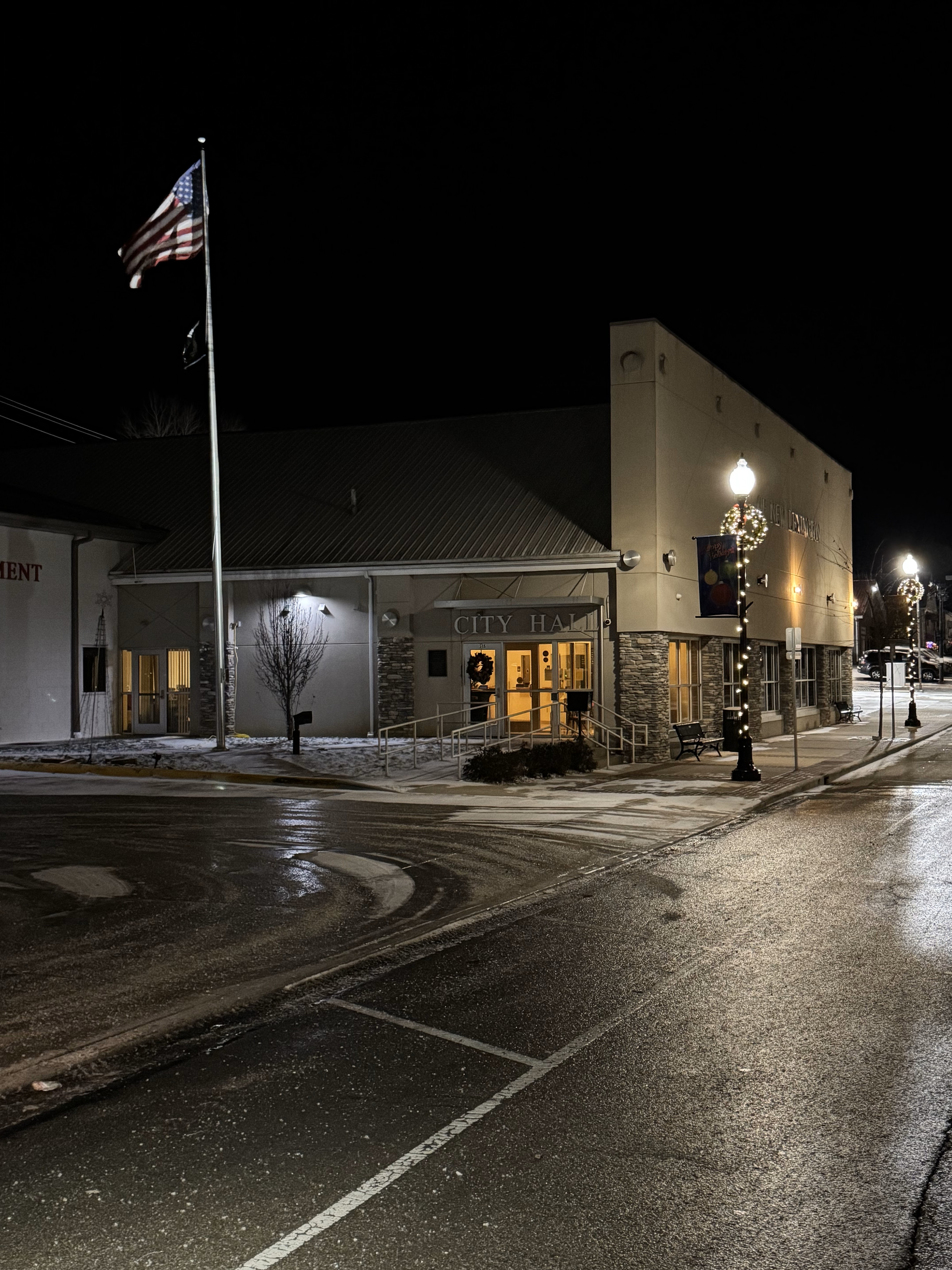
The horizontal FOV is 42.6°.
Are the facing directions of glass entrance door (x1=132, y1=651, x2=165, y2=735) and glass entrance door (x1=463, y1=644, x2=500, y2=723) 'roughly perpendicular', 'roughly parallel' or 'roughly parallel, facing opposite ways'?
roughly parallel

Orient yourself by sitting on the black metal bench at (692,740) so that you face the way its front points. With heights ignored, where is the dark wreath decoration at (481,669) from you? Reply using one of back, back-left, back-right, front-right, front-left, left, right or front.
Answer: back-right

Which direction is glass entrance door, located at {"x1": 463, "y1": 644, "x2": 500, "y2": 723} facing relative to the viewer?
toward the camera

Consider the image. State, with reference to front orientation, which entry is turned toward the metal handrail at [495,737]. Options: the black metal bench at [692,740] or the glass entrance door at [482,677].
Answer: the glass entrance door

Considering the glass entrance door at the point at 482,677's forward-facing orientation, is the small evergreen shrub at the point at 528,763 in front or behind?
in front

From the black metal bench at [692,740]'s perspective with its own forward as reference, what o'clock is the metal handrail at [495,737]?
The metal handrail is roughly at 4 o'clock from the black metal bench.

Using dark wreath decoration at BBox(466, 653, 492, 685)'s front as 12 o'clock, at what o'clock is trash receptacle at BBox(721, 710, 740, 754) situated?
The trash receptacle is roughly at 9 o'clock from the dark wreath decoration.

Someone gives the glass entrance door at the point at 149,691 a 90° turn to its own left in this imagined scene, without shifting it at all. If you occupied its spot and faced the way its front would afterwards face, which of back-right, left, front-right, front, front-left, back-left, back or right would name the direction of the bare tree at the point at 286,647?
front-right

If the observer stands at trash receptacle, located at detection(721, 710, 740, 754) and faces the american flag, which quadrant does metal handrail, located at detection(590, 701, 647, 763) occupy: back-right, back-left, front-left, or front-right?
front-left

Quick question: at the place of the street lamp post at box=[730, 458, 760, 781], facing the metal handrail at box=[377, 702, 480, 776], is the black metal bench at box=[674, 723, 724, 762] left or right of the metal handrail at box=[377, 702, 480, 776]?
right

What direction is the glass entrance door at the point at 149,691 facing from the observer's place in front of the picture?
facing the viewer

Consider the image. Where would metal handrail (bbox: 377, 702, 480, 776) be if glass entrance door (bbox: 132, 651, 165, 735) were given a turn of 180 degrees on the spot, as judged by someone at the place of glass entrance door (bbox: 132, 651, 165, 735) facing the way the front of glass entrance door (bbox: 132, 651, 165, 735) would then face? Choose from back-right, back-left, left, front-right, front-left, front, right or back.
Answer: back-right

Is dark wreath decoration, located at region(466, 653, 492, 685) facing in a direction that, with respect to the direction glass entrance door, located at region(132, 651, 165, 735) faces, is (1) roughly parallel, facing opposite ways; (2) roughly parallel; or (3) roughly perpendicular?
roughly parallel

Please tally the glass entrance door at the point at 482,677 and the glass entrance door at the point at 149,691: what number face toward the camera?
2

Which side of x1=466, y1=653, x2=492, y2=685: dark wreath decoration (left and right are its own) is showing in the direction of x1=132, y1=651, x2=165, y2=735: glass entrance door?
right

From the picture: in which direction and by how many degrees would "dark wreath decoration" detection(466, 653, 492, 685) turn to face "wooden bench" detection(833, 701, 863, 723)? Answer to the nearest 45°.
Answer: approximately 135° to its left
